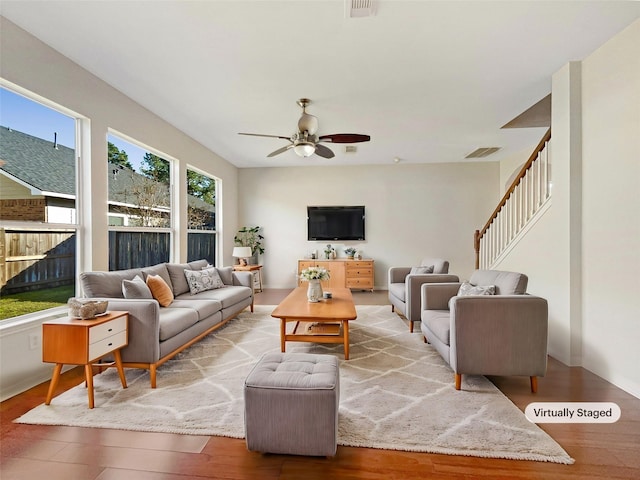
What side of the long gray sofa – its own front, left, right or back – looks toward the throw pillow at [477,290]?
front

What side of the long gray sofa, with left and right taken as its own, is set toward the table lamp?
left

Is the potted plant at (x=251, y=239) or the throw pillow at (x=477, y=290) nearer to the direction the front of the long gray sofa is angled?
the throw pillow

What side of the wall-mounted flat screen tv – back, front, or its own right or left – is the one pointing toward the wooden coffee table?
front

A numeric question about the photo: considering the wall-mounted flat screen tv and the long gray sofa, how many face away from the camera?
0

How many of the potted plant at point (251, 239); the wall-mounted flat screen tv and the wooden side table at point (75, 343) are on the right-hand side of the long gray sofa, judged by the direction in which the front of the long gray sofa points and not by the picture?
1

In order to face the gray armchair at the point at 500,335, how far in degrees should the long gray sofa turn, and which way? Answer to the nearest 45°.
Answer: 0° — it already faces it

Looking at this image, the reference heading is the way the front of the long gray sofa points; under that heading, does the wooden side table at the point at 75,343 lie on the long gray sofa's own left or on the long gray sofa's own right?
on the long gray sofa's own right

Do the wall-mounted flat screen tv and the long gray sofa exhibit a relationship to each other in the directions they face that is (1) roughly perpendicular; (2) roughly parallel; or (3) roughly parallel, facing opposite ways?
roughly perpendicular

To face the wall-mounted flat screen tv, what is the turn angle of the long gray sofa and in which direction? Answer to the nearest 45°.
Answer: approximately 90° to its left

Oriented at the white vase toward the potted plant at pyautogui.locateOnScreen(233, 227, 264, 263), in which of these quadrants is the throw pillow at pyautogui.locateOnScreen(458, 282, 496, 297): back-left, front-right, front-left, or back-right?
back-right

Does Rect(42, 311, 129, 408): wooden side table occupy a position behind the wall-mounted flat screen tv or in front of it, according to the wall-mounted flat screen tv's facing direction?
in front

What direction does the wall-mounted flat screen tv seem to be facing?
toward the camera

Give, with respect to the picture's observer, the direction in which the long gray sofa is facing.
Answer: facing the viewer and to the right of the viewer
